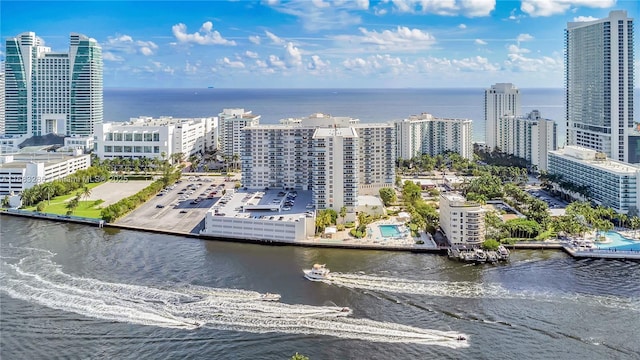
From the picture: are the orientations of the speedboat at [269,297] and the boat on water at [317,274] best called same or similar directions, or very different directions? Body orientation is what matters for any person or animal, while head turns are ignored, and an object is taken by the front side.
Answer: very different directions

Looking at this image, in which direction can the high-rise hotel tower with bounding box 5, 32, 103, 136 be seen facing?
toward the camera

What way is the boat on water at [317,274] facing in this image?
to the viewer's left

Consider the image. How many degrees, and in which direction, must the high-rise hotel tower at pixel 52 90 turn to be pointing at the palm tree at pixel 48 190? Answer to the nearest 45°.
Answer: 0° — it already faces it

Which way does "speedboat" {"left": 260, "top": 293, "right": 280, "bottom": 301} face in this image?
to the viewer's right

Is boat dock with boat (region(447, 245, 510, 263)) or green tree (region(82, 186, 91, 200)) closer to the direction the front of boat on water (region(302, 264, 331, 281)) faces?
the green tree

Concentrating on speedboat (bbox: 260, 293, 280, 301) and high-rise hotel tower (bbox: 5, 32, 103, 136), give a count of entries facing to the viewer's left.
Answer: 0
